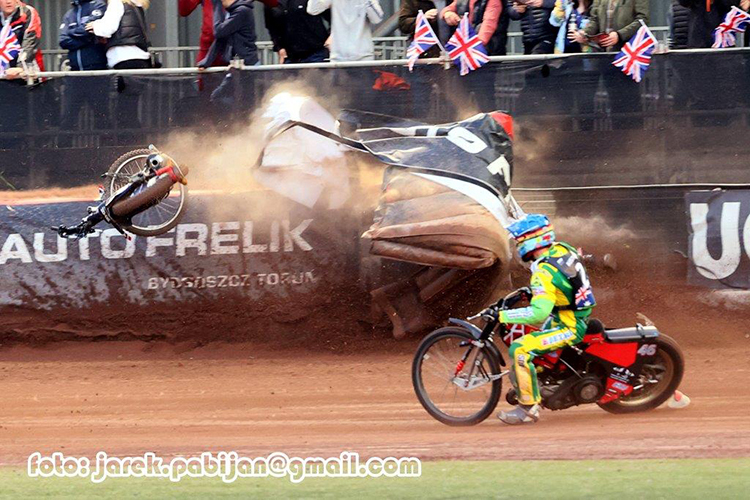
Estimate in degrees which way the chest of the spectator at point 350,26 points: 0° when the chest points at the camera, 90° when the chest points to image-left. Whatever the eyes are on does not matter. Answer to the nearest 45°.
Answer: approximately 0°

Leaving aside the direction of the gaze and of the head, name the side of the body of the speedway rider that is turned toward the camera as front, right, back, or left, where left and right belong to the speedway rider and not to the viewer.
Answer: left

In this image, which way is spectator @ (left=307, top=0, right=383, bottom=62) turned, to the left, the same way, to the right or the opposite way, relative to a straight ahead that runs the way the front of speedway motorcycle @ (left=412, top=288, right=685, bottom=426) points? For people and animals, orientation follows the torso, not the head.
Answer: to the left

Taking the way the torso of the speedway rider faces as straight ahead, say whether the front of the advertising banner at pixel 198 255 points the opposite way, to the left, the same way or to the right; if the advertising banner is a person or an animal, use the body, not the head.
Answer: to the left

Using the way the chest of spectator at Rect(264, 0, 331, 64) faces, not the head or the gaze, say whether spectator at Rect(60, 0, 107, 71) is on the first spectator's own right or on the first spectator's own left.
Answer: on the first spectator's own right

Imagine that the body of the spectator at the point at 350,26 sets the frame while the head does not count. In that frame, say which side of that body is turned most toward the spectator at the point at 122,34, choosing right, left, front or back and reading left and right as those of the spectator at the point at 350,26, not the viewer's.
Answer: right

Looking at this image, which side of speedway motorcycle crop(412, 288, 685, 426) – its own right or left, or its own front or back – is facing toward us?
left

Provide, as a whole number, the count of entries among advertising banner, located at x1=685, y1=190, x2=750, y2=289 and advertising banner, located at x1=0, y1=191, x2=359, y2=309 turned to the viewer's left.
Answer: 0

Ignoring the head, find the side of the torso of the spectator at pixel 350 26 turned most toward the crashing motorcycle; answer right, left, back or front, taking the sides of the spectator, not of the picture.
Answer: right

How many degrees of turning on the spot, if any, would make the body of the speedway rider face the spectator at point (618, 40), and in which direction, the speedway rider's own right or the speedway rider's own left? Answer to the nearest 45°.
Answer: approximately 90° to the speedway rider's own right

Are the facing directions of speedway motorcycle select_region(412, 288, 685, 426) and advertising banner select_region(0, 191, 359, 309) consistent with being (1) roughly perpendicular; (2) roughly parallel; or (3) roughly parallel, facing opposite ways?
roughly perpendicular
